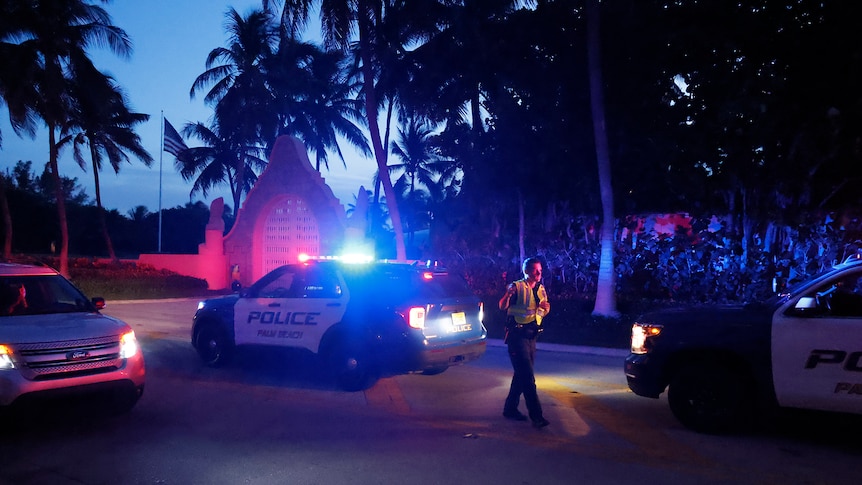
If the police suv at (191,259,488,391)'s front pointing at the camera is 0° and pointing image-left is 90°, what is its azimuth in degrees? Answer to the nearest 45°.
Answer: approximately 135°

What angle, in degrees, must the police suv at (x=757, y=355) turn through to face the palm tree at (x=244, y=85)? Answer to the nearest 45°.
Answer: approximately 45° to its right

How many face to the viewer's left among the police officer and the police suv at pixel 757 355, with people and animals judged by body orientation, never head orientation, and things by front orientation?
1

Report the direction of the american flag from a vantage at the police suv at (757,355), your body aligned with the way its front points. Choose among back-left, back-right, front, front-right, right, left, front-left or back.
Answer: front-right

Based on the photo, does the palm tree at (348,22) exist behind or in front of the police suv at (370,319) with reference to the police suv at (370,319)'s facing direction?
in front

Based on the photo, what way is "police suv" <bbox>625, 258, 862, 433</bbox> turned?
to the viewer's left

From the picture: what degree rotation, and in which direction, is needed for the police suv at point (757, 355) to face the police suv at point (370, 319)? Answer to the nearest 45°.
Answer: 0° — it already faces it

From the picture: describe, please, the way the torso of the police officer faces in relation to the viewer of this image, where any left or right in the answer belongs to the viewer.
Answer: facing the viewer and to the right of the viewer

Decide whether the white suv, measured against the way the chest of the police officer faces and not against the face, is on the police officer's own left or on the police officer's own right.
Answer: on the police officer's own right

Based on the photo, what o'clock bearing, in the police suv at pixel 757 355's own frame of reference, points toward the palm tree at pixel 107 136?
The palm tree is roughly at 1 o'clock from the police suv.

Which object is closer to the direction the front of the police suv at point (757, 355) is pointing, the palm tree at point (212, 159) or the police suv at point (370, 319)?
the police suv

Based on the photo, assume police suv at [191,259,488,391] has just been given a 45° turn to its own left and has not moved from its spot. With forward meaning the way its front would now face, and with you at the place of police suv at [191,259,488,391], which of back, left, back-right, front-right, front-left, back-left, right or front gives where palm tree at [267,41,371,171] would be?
right

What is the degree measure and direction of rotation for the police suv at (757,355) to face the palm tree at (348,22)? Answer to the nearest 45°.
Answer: approximately 45° to its right

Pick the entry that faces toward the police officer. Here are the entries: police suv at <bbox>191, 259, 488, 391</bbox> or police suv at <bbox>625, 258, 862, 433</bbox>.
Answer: police suv at <bbox>625, 258, 862, 433</bbox>

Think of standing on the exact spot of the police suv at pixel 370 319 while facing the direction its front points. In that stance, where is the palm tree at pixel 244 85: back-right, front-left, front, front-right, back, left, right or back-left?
front-right
